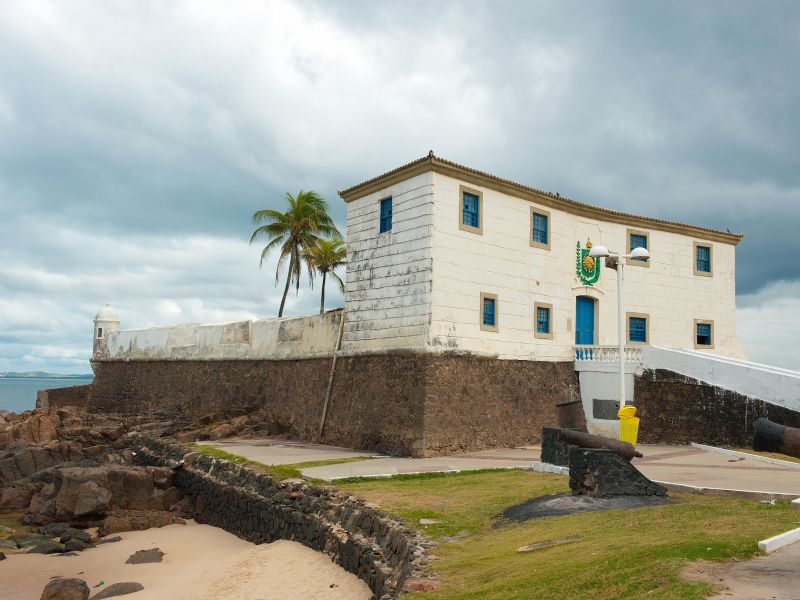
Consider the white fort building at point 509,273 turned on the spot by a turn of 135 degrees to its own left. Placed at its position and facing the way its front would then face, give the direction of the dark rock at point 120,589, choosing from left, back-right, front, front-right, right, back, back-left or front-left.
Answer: back-left

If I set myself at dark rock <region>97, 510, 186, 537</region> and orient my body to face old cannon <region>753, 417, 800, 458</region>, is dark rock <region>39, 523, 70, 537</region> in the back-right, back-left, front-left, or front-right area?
back-right

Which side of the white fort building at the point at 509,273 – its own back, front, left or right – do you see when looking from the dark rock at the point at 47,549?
right

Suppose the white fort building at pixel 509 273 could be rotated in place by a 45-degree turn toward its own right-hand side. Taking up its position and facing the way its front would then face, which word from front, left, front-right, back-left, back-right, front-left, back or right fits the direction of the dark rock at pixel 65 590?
front-right

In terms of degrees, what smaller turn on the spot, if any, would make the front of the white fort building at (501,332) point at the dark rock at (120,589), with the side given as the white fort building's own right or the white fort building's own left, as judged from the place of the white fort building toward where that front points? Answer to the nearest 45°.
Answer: approximately 90° to the white fort building's own right

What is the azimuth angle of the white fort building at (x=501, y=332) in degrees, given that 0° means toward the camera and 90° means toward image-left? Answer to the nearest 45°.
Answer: approximately 315°

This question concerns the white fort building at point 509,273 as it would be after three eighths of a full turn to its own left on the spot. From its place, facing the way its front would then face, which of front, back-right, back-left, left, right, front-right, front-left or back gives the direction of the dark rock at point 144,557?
back-left

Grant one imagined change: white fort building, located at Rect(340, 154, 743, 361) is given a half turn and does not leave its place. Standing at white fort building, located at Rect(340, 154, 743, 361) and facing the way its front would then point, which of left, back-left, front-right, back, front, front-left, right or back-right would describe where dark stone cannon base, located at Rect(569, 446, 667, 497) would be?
back-left

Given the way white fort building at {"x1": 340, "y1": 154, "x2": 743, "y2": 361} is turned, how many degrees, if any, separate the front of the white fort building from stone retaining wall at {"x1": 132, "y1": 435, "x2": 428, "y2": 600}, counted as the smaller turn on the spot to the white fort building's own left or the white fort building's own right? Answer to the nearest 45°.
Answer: approximately 90° to the white fort building's own right

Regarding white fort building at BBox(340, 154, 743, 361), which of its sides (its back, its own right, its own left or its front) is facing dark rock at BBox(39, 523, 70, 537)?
right

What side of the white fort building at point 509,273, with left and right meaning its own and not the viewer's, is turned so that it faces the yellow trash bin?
front
